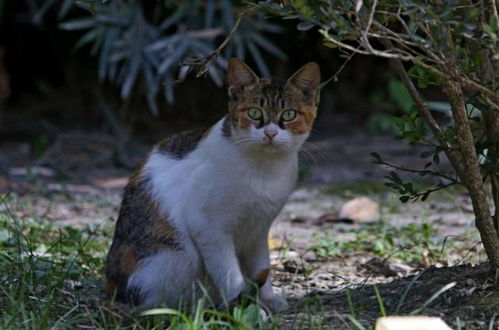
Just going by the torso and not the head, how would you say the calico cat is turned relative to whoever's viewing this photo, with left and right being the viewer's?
facing the viewer and to the right of the viewer

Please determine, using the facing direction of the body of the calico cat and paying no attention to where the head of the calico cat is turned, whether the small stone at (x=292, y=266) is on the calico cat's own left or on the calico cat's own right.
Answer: on the calico cat's own left

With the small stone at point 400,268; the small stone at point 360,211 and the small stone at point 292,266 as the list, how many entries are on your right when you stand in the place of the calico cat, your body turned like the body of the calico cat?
0

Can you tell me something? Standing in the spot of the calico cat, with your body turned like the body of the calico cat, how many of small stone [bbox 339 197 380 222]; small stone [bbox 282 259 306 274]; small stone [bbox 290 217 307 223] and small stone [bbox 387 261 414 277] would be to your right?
0

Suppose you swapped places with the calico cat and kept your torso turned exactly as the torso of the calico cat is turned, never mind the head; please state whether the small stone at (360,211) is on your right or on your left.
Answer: on your left

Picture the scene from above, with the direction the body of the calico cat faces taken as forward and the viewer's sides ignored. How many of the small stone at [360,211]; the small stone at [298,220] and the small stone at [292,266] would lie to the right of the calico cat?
0

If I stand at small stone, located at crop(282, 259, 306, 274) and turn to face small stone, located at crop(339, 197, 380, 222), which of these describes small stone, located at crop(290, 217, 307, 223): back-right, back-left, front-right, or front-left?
front-left

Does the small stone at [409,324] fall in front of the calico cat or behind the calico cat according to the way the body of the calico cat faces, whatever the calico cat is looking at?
in front

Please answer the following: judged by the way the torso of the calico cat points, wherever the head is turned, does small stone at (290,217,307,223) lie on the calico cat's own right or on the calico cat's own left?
on the calico cat's own left

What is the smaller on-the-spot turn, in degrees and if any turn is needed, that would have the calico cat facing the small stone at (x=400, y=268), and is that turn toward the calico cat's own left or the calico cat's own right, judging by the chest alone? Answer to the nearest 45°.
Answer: approximately 90° to the calico cat's own left
